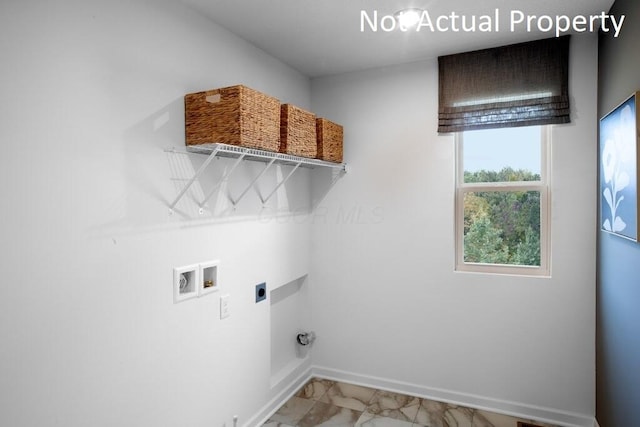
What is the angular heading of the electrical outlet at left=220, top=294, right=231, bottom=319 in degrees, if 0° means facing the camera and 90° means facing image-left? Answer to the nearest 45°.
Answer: approximately 315°

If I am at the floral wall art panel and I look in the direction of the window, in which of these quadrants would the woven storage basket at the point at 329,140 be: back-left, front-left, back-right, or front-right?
front-left

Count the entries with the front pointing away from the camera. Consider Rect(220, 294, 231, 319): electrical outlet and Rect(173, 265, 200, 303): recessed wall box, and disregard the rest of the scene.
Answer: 0

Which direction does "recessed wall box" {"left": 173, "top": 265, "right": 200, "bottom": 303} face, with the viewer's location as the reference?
facing the viewer and to the right of the viewer

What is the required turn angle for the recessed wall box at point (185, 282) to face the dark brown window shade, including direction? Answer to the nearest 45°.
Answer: approximately 45° to its left

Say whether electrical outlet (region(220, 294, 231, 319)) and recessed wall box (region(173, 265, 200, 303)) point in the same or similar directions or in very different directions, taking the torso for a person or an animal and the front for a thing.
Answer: same or similar directions

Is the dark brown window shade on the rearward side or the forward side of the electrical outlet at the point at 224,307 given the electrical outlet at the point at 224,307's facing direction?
on the forward side
